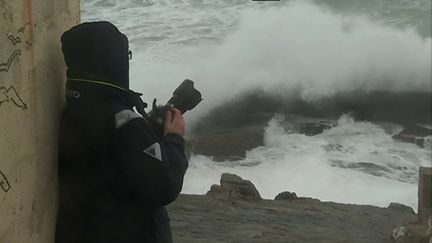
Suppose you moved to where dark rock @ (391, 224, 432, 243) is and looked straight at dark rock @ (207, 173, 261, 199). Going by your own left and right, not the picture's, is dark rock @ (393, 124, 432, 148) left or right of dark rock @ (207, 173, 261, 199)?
right

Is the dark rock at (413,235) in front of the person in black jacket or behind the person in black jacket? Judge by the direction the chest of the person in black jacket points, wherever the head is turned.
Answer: in front

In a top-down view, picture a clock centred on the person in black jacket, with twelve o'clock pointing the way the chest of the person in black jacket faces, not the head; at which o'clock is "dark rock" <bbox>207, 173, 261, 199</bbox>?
The dark rock is roughly at 11 o'clock from the person in black jacket.

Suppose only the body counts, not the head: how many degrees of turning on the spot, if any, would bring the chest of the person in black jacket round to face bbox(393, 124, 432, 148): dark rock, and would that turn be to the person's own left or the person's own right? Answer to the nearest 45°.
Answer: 0° — they already face it

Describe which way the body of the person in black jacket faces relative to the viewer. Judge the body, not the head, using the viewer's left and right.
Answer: facing away from the viewer and to the right of the viewer

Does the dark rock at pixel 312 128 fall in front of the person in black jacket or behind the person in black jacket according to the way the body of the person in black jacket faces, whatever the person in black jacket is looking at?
in front
